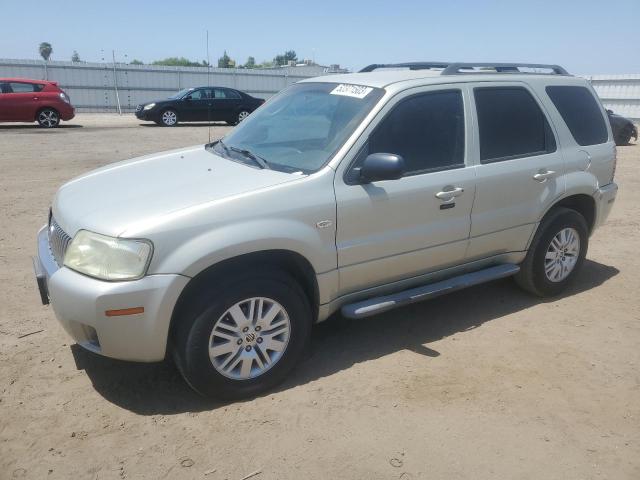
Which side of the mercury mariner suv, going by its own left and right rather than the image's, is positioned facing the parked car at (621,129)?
back

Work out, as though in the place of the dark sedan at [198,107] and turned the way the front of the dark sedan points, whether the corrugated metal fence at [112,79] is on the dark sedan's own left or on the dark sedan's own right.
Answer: on the dark sedan's own right

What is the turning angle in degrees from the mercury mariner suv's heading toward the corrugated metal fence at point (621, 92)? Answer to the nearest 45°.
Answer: approximately 180°

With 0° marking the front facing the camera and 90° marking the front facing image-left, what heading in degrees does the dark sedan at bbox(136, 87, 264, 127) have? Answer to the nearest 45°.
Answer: approximately 90°

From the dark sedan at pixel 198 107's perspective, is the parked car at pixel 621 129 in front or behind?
behind

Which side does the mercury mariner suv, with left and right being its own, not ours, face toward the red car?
right
